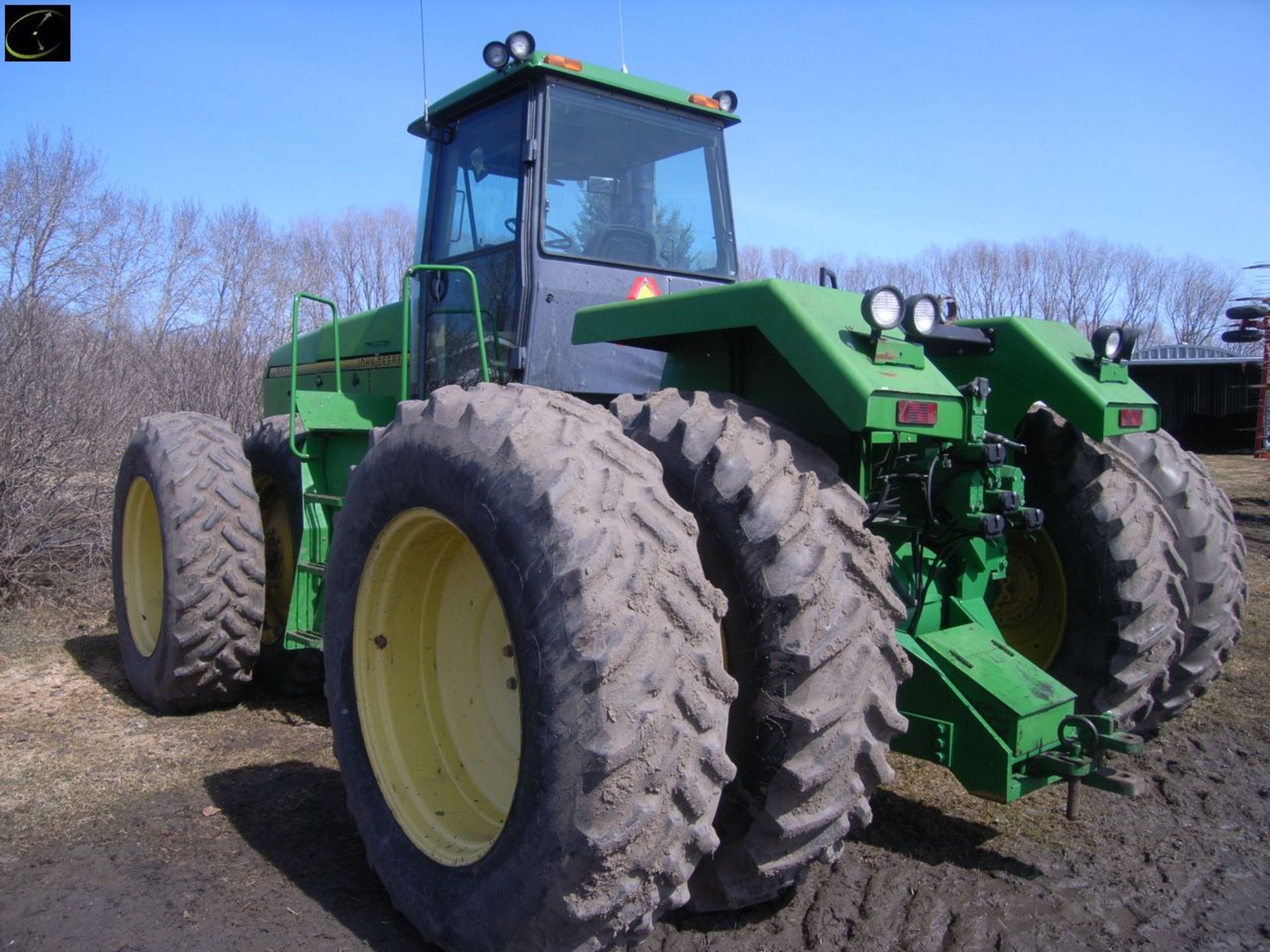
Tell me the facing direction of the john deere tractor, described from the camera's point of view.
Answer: facing away from the viewer and to the left of the viewer

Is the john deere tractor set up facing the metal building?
no
